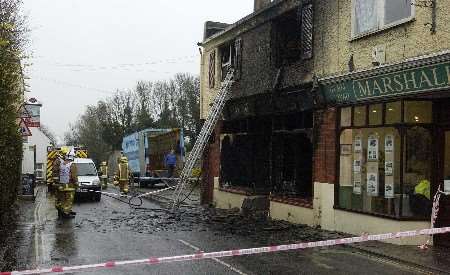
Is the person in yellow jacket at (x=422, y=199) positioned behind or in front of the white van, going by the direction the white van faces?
in front

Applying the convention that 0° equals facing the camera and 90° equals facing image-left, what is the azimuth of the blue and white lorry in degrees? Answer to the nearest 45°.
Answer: approximately 135°

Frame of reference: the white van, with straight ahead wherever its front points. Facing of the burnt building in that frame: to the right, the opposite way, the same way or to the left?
to the right

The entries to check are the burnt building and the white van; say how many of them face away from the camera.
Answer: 0

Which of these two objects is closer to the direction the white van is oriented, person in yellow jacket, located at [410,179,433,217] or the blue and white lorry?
the person in yellow jacket

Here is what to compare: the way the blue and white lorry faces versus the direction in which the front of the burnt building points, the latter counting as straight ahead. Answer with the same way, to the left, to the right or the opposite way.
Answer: to the right

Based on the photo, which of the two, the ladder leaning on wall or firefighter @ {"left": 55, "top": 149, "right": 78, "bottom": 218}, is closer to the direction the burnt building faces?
the firefighter

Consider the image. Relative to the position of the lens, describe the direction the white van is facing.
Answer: facing the viewer and to the right of the viewer

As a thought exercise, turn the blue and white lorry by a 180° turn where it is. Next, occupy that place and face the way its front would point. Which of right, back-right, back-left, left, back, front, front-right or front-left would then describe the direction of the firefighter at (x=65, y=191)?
front-right

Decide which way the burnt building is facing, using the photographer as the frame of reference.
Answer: facing the viewer and to the left of the viewer

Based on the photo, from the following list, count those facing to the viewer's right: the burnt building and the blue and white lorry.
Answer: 0

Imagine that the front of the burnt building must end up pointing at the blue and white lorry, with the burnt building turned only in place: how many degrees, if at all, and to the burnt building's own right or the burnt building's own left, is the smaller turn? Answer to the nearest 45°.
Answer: approximately 90° to the burnt building's own right

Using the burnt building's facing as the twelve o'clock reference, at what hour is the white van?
The white van is roughly at 3 o'clock from the burnt building.

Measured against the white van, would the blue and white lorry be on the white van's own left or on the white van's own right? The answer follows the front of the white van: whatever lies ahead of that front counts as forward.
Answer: on the white van's own left

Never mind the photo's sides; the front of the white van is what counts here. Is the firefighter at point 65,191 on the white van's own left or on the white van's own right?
on the white van's own right

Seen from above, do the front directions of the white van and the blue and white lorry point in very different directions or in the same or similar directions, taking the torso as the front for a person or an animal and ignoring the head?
very different directions

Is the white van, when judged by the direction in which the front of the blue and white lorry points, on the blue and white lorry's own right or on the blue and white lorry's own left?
on the blue and white lorry's own left
